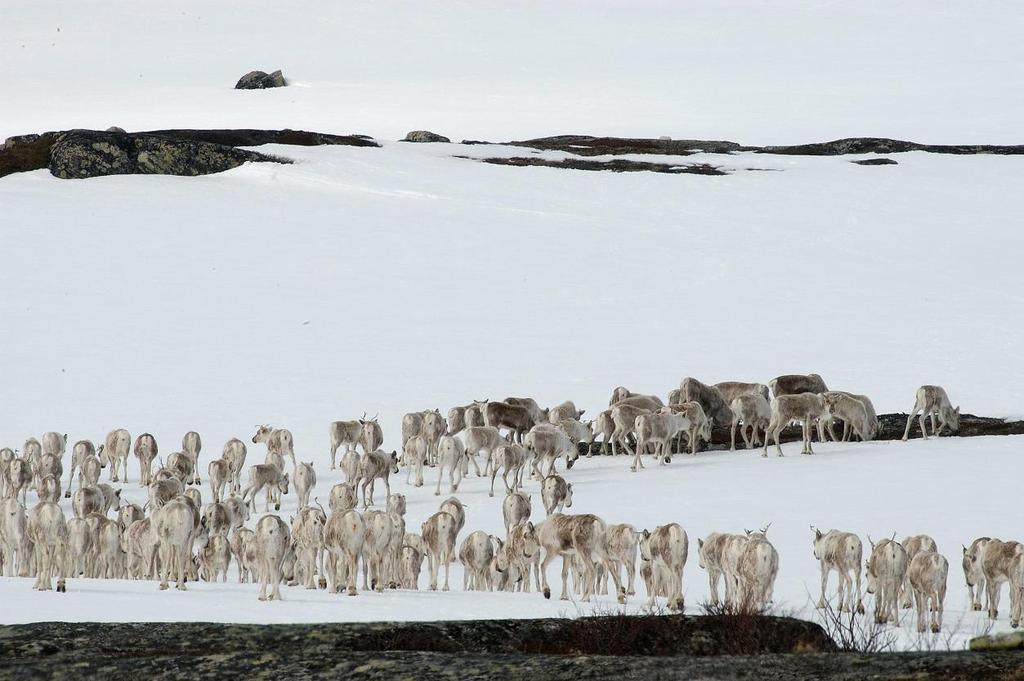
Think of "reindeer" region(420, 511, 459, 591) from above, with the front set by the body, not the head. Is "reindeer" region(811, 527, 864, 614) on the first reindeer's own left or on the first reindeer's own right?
on the first reindeer's own right

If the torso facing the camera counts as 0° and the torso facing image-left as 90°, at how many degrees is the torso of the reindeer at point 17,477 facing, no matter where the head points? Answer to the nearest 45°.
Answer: approximately 180°

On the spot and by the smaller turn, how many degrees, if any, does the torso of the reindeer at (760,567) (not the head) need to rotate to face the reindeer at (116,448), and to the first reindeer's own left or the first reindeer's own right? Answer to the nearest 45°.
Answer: approximately 45° to the first reindeer's own left

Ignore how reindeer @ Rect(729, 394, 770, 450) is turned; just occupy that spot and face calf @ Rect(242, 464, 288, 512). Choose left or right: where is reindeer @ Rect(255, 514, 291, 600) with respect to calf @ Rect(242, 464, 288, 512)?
left

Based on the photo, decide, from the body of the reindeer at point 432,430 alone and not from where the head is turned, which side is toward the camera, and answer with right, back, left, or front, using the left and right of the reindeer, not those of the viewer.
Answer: back

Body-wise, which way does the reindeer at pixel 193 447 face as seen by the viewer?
away from the camera

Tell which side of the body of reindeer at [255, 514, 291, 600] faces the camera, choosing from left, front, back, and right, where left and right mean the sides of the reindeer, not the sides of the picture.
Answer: back

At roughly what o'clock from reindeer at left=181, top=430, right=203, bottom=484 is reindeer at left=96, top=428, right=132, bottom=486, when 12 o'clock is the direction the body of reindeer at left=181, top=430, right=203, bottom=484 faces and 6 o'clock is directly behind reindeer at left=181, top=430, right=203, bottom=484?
reindeer at left=96, top=428, right=132, bottom=486 is roughly at 9 o'clock from reindeer at left=181, top=430, right=203, bottom=484.

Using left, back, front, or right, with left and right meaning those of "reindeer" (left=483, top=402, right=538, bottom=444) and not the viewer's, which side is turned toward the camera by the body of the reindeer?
right

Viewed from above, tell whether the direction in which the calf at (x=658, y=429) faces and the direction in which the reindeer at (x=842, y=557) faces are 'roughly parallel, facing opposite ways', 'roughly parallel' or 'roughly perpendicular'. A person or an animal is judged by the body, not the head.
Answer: roughly perpendicular
